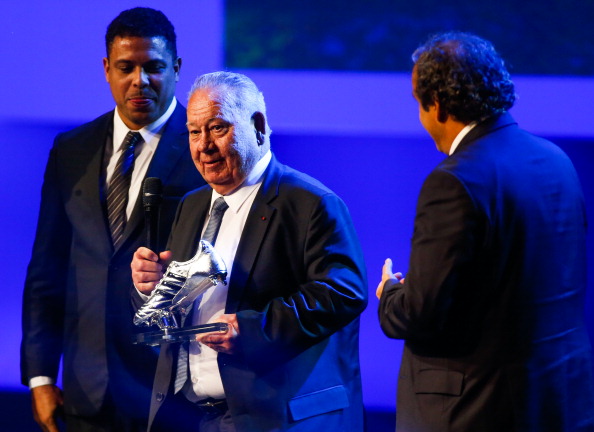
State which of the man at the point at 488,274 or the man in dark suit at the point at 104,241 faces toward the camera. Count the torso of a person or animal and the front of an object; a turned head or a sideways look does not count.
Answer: the man in dark suit

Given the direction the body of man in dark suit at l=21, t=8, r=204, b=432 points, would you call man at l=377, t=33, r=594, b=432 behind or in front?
in front

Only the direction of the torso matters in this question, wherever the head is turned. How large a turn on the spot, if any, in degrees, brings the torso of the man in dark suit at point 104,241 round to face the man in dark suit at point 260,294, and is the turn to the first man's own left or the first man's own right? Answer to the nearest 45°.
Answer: approximately 45° to the first man's own left

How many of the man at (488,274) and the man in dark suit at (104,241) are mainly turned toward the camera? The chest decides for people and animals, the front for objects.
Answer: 1

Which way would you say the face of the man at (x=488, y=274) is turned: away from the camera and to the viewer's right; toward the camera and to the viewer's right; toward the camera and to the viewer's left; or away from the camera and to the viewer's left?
away from the camera and to the viewer's left

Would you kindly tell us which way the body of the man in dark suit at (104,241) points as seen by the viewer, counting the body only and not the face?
toward the camera

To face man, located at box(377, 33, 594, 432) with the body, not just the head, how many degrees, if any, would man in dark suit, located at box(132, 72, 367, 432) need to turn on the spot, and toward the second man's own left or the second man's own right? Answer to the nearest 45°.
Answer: approximately 90° to the second man's own left

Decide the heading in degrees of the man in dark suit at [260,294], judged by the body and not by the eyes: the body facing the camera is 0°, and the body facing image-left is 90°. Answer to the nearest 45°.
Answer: approximately 45°

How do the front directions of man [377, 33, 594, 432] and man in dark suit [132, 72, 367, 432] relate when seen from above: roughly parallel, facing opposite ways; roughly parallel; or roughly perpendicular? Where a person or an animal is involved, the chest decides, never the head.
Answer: roughly perpendicular

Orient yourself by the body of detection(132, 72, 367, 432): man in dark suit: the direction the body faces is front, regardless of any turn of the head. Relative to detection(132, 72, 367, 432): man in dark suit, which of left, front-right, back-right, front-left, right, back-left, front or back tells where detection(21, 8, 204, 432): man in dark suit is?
right

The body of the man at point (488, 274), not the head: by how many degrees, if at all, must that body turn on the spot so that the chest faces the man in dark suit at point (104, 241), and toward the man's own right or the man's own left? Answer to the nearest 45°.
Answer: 0° — they already face them

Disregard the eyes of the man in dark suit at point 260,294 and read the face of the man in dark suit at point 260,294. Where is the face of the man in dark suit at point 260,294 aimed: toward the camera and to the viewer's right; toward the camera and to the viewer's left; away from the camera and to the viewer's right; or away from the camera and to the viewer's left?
toward the camera and to the viewer's left

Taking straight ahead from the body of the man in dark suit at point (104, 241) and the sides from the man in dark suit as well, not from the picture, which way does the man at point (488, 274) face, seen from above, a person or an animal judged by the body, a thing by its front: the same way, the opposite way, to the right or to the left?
the opposite way

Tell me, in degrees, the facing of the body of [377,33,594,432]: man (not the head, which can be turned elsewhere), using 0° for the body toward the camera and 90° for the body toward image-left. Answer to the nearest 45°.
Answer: approximately 135°
